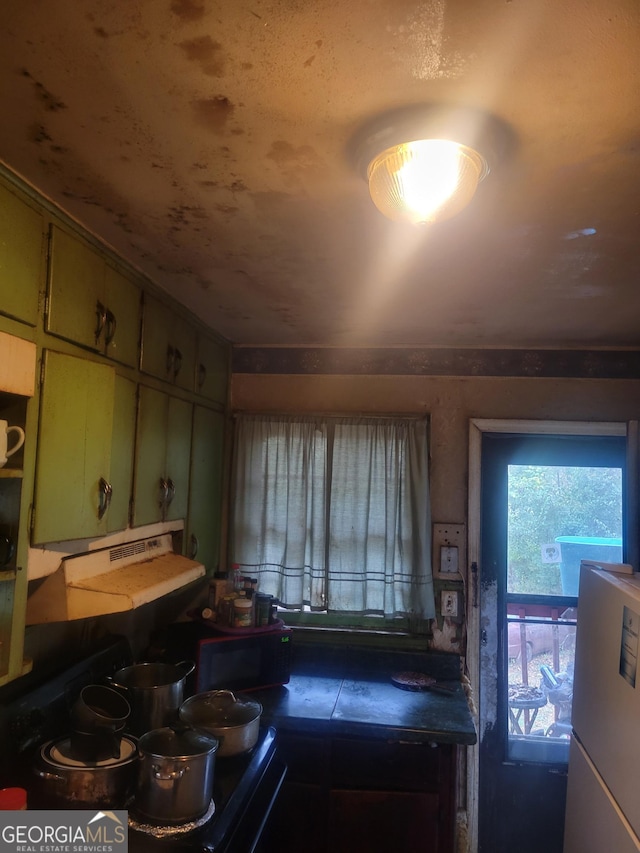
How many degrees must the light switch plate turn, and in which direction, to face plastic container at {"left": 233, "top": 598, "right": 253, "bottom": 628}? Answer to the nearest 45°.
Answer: approximately 45° to its right

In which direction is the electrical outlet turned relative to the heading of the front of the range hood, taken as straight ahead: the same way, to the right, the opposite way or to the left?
to the right

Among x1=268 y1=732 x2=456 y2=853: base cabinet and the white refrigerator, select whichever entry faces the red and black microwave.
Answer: the white refrigerator

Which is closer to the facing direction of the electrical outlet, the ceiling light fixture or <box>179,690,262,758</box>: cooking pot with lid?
the ceiling light fixture

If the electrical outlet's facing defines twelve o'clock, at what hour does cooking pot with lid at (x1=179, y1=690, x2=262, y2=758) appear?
The cooking pot with lid is roughly at 1 o'clock from the electrical outlet.

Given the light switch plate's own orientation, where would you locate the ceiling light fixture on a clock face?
The ceiling light fixture is roughly at 12 o'clock from the light switch plate.

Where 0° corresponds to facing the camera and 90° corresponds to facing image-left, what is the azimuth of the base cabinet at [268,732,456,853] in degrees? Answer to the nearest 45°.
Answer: approximately 0°

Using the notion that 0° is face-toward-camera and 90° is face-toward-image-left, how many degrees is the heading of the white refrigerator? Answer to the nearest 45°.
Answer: approximately 90°
